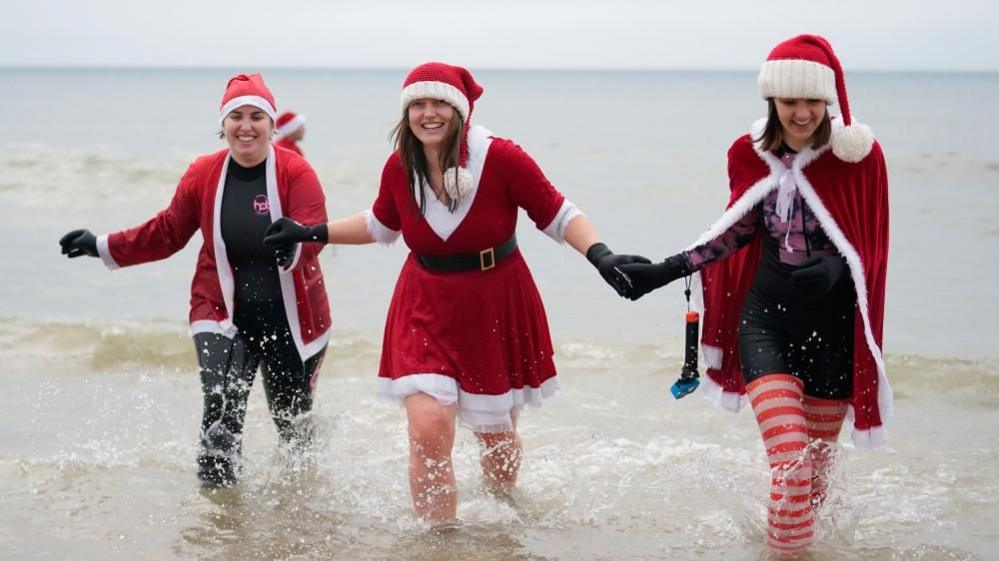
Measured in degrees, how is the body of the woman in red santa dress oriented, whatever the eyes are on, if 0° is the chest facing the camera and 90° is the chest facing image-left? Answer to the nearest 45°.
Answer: approximately 0°

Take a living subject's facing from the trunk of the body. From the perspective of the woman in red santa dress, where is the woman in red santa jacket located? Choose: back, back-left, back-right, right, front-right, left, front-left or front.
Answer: back-right

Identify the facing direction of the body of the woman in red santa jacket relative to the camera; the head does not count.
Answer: toward the camera

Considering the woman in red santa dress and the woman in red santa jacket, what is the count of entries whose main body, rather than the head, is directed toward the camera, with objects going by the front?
2

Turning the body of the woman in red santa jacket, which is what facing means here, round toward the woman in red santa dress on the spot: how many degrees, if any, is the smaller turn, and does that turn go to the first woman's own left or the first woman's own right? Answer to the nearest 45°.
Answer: approximately 45° to the first woman's own left
